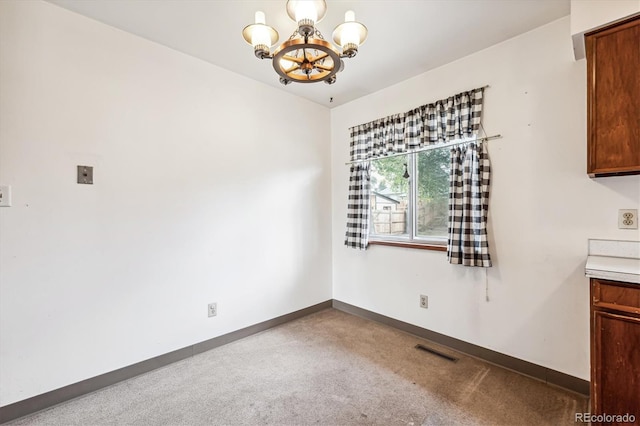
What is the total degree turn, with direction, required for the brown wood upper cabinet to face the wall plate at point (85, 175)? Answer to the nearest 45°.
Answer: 0° — it already faces it

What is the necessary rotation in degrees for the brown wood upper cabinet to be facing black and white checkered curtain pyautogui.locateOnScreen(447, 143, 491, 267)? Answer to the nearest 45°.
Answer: approximately 45° to its right

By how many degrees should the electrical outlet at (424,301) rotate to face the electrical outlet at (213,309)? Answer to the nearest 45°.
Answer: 0° — it already faces it

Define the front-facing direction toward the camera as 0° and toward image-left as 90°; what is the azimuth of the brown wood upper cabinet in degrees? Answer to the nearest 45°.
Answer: approximately 45°

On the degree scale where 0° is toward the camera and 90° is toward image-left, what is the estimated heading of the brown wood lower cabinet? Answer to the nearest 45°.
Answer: approximately 45°

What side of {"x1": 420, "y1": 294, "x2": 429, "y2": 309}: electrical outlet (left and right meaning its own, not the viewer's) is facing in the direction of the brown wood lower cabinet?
left

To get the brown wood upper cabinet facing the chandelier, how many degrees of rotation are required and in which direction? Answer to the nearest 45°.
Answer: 0° — it already faces it

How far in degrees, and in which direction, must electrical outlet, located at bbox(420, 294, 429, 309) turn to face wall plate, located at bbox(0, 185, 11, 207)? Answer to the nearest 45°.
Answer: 0° — it already faces it

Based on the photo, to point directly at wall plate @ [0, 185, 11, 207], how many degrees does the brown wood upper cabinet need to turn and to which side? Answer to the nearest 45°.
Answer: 0° — it already faces it
